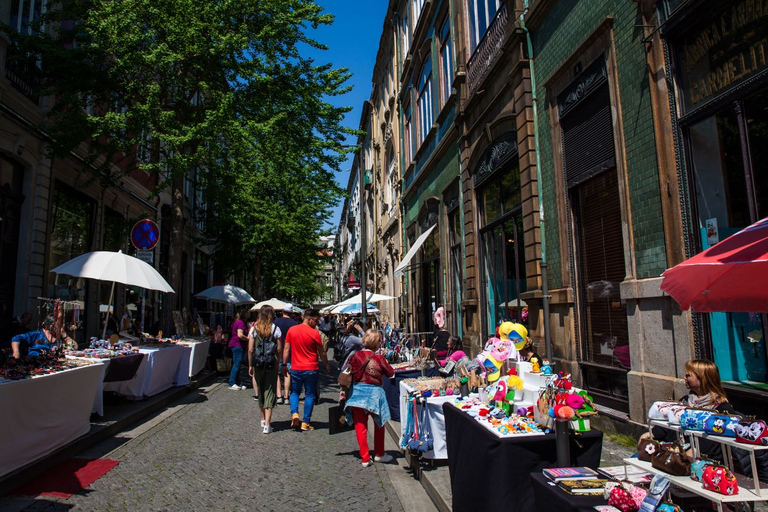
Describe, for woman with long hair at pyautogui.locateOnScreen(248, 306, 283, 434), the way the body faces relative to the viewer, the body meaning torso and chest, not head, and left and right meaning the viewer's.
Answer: facing away from the viewer

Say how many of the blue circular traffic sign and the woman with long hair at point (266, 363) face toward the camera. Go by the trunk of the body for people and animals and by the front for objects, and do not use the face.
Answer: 1

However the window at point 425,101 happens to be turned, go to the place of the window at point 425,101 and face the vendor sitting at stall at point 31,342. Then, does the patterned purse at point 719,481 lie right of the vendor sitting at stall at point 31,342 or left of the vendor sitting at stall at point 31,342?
left

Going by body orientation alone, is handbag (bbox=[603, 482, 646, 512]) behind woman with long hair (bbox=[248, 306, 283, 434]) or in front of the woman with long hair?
behind

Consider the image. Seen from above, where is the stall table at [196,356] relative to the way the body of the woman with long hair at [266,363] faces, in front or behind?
in front

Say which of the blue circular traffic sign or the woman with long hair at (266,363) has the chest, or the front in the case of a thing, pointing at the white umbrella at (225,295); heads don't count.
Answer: the woman with long hair

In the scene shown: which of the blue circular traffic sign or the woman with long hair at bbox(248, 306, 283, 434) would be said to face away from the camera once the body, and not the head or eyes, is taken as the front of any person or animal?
the woman with long hair

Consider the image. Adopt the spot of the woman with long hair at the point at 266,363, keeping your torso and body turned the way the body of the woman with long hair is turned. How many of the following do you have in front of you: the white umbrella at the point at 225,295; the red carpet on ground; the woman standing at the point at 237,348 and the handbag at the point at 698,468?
2

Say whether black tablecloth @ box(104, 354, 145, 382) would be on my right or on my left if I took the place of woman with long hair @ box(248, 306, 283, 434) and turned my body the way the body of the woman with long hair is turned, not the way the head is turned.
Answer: on my left

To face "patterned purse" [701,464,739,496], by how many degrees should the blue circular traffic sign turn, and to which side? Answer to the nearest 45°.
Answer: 0° — it already faces it

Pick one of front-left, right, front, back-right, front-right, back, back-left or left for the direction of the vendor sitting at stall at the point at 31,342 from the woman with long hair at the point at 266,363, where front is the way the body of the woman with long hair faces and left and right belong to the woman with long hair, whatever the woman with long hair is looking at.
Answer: left

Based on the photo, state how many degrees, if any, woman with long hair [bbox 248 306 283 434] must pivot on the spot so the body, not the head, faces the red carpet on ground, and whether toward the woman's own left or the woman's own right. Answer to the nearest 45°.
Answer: approximately 135° to the woman's own left

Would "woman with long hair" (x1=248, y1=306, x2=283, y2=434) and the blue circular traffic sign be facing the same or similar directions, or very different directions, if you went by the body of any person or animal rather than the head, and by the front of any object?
very different directions

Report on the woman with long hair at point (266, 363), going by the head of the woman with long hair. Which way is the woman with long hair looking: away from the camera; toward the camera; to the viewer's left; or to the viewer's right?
away from the camera
